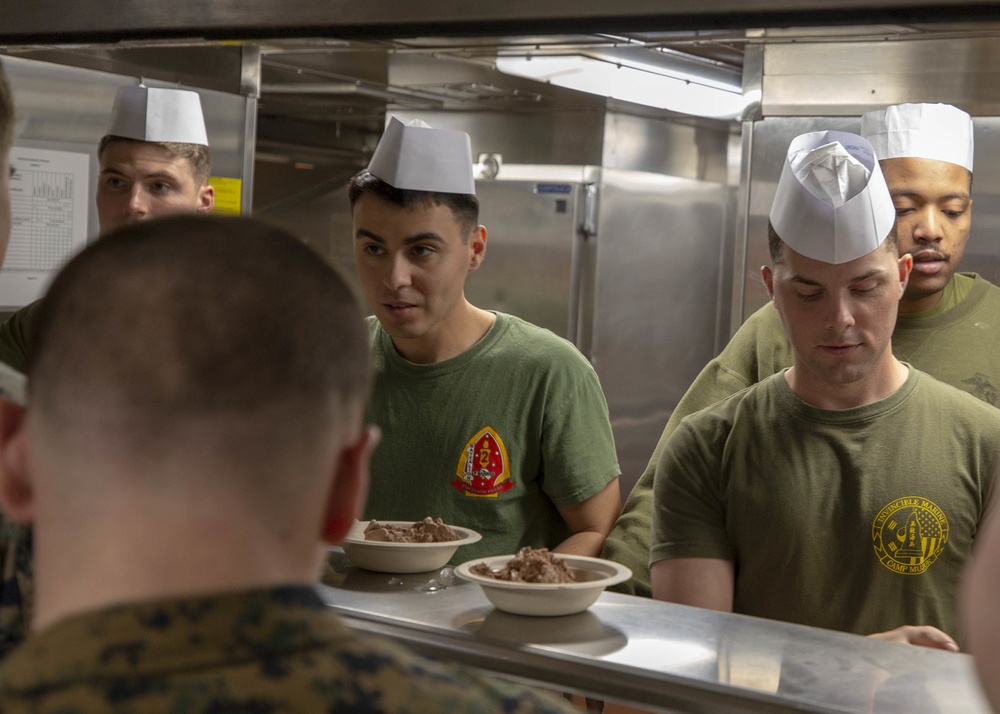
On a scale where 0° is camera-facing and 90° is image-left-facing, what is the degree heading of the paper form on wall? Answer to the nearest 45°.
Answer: approximately 0°

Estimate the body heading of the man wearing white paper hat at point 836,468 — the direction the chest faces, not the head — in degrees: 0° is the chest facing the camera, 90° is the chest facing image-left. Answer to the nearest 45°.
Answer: approximately 0°

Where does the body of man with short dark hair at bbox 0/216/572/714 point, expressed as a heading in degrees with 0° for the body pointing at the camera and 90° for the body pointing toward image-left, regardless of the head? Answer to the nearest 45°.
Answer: approximately 180°

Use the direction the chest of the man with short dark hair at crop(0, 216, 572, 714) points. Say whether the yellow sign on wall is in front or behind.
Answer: in front

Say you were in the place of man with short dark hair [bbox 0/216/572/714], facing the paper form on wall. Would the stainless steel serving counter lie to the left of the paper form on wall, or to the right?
right

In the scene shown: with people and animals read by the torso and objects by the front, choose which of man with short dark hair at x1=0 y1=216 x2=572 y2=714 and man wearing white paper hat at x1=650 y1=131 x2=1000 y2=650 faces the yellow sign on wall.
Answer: the man with short dark hair

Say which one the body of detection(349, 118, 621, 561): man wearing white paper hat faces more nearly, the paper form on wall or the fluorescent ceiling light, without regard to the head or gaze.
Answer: the paper form on wall

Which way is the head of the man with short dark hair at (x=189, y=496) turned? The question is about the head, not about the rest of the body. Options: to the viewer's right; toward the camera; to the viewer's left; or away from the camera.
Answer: away from the camera

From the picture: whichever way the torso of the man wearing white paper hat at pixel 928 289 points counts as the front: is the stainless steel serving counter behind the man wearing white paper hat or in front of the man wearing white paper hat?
in front

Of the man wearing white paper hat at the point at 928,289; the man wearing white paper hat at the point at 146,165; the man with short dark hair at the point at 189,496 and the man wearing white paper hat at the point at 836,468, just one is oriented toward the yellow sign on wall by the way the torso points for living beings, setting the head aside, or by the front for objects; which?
the man with short dark hair

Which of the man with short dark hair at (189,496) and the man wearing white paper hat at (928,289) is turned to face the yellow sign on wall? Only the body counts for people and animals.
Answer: the man with short dark hair

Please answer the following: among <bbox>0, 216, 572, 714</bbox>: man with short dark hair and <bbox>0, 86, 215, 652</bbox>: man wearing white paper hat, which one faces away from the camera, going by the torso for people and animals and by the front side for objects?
the man with short dark hair

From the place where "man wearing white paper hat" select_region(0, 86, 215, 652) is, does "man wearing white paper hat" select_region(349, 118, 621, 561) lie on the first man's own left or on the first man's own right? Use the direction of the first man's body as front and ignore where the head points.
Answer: on the first man's own left
